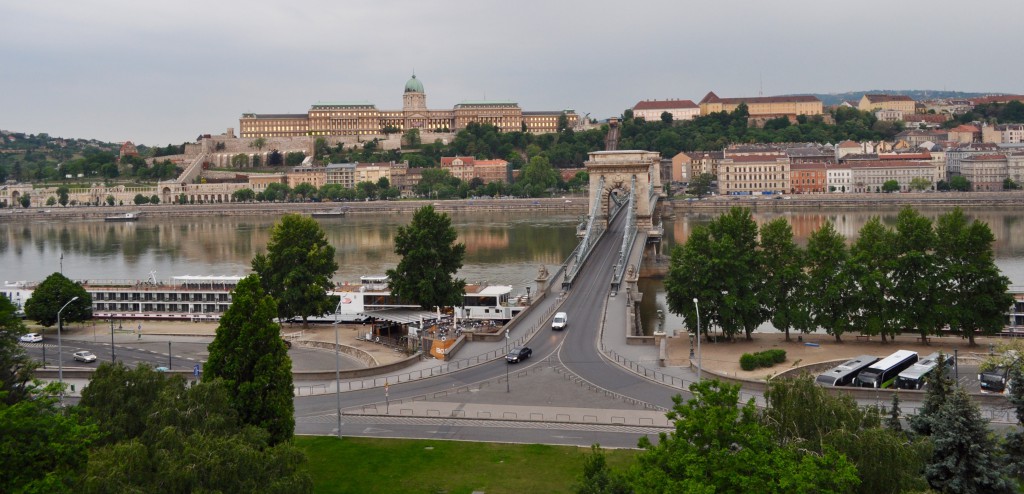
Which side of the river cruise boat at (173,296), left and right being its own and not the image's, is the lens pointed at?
right

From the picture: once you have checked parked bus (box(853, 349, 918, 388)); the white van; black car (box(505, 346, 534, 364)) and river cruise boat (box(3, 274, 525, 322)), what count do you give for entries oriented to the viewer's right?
1

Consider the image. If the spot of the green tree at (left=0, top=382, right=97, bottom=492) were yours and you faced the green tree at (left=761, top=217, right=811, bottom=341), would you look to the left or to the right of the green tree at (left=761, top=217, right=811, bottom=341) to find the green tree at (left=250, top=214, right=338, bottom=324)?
left

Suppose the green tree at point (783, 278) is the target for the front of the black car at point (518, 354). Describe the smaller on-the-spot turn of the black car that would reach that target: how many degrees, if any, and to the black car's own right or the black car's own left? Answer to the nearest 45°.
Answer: approximately 180°

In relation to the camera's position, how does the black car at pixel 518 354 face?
facing the viewer and to the left of the viewer

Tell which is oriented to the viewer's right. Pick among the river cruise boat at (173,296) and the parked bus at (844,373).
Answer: the river cruise boat

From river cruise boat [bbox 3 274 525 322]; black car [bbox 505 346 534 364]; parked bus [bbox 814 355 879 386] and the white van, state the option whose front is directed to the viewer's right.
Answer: the river cruise boat

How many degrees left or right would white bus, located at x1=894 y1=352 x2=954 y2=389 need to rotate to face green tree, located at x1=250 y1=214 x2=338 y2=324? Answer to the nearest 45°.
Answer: approximately 45° to its right

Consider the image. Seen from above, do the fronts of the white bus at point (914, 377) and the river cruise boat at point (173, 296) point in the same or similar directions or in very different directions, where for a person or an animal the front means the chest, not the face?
very different directions

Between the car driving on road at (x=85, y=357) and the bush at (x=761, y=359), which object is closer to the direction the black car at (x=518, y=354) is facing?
the car driving on road

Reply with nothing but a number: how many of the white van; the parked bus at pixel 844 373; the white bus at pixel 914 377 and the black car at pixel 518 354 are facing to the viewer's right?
0

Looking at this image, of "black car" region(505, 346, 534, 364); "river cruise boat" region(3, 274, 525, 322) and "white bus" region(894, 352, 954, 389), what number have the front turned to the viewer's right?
1

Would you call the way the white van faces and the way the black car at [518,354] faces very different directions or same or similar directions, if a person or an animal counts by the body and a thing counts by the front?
same or similar directions

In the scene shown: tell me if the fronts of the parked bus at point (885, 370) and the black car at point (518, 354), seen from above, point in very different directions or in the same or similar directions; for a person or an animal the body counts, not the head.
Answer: same or similar directions

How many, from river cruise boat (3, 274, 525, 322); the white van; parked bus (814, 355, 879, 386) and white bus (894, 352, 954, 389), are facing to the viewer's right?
1

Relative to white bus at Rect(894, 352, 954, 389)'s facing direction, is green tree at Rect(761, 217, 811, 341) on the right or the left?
on its right

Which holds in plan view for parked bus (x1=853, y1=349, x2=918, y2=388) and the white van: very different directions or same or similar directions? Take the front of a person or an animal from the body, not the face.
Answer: same or similar directions

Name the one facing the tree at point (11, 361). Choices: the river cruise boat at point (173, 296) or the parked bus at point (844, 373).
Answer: the parked bus

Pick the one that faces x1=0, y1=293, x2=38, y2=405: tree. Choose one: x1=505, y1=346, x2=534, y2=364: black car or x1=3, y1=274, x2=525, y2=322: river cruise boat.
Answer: the black car
